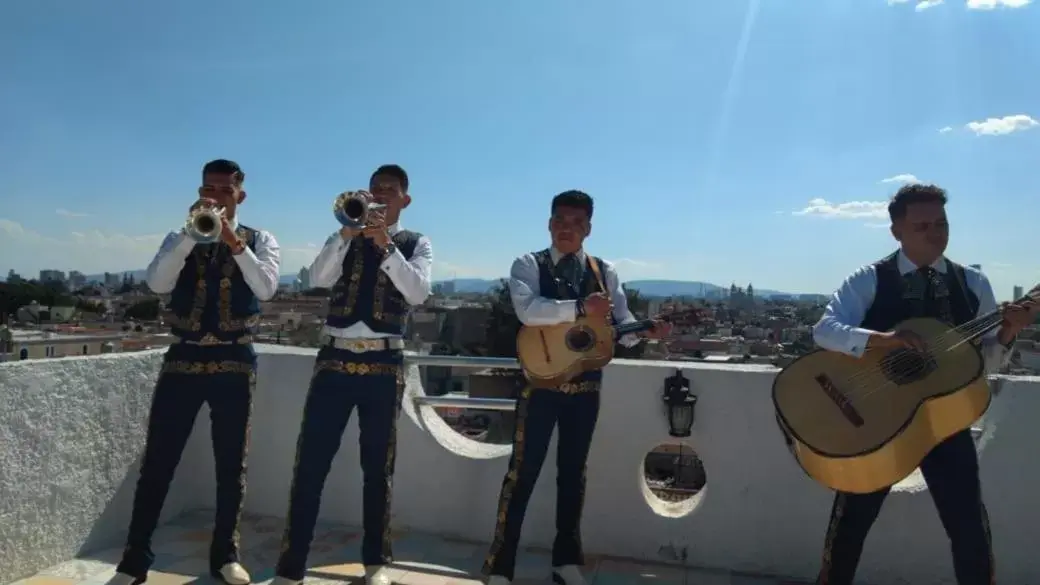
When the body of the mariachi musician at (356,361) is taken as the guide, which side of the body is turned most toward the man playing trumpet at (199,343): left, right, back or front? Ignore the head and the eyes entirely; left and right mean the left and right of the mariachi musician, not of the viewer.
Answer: right

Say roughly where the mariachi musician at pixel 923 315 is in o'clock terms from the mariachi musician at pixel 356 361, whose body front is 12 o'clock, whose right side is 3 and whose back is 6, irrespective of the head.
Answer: the mariachi musician at pixel 923 315 is roughly at 10 o'clock from the mariachi musician at pixel 356 361.

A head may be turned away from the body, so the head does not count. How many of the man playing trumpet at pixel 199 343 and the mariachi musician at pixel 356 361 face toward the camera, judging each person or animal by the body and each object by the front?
2

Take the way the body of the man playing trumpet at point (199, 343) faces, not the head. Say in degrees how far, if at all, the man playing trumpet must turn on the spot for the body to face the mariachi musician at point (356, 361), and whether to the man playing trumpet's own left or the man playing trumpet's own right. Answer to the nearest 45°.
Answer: approximately 90° to the man playing trumpet's own left

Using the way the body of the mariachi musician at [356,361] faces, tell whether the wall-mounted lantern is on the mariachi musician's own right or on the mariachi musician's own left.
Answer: on the mariachi musician's own left

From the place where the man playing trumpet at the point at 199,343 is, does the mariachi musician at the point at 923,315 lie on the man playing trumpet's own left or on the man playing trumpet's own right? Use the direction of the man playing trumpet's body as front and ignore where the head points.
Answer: on the man playing trumpet's own left

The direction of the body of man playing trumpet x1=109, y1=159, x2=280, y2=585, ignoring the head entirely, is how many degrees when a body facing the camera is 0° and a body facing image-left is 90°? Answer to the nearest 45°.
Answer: approximately 0°

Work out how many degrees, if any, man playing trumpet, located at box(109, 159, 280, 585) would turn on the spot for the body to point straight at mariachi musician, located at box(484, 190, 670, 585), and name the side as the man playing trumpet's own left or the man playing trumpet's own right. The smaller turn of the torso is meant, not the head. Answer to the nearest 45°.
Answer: approximately 90° to the man playing trumpet's own left
